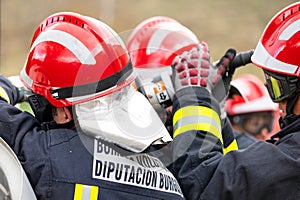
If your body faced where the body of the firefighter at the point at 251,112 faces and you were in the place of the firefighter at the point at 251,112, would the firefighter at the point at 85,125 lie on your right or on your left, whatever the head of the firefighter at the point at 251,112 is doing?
on your right

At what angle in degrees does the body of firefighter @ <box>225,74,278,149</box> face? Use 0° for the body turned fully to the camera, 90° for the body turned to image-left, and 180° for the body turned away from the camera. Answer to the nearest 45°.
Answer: approximately 315°

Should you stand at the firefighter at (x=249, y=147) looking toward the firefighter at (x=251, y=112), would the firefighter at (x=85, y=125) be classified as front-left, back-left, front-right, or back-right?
back-left

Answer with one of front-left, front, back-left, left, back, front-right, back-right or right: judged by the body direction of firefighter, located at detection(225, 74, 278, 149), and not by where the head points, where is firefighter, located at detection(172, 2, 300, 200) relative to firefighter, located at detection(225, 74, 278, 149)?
front-right

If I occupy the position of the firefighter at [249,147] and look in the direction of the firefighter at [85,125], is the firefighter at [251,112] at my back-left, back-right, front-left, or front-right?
back-right
